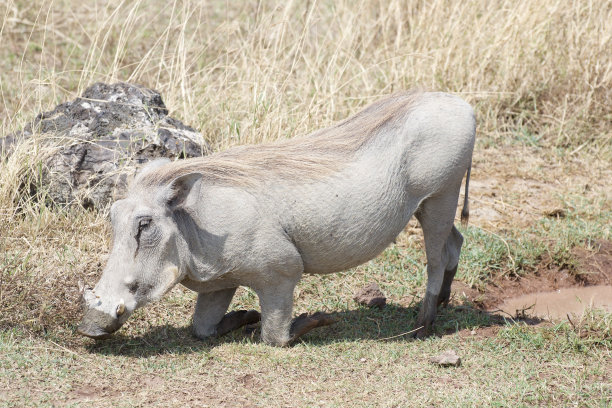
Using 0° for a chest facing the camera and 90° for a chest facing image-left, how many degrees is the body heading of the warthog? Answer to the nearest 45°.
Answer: approximately 90°

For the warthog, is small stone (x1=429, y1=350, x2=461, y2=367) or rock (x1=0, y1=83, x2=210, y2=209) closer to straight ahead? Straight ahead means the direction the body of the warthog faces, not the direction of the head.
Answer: the rock

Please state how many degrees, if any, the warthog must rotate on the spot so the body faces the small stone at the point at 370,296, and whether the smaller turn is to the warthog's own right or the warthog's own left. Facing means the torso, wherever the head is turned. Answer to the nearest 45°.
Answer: approximately 135° to the warthog's own right

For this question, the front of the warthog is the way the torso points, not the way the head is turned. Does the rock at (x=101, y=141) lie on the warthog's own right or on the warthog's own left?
on the warthog's own right

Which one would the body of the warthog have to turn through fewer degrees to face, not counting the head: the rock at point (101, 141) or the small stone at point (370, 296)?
the rock

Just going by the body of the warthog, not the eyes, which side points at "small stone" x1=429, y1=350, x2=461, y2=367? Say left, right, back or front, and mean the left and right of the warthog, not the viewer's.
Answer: back
